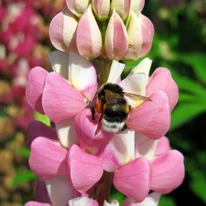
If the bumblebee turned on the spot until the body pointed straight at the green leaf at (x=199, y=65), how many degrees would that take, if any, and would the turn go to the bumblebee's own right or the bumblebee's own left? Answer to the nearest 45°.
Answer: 0° — it already faces it

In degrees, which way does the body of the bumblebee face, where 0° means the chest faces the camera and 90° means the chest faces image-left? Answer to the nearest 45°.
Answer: approximately 180°

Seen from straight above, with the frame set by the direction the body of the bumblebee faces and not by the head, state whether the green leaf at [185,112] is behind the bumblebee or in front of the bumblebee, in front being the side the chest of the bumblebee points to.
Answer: in front
